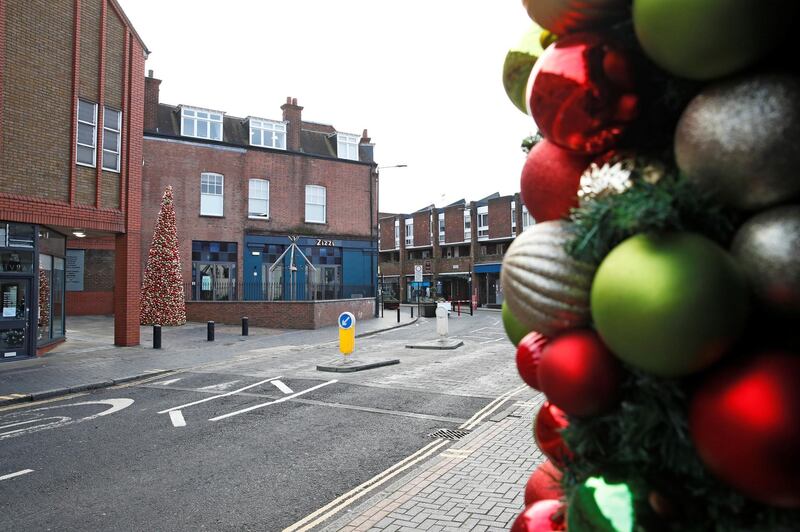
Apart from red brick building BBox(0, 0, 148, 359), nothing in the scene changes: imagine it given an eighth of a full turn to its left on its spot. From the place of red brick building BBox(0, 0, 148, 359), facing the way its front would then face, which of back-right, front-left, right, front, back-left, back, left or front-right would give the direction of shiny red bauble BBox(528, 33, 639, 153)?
right

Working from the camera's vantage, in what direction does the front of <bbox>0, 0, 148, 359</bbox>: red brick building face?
facing the viewer and to the right of the viewer

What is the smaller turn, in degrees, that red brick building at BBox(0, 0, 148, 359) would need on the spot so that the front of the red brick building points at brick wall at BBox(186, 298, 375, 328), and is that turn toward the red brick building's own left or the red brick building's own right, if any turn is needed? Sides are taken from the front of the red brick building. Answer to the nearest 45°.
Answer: approximately 90° to the red brick building's own left

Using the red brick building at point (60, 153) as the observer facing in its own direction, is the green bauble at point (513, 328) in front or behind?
in front

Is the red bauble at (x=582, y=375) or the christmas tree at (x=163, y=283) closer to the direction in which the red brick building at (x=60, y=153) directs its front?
the red bauble

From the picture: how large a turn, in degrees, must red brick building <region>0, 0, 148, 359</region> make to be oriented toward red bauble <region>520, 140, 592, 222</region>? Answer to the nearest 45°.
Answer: approximately 45° to its right

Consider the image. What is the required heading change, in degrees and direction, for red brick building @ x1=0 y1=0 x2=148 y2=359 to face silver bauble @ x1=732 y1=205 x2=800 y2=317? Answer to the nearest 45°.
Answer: approximately 45° to its right

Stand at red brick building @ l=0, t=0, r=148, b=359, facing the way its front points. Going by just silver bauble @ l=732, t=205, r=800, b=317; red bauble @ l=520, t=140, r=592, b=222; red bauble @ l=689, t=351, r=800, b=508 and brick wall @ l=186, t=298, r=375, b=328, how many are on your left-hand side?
1

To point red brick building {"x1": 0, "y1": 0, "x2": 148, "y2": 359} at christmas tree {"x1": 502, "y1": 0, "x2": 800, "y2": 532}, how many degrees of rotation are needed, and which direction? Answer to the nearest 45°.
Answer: approximately 45° to its right

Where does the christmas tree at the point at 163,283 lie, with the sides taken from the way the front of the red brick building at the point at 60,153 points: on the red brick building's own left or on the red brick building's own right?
on the red brick building's own left

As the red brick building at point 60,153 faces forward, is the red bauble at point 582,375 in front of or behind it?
in front

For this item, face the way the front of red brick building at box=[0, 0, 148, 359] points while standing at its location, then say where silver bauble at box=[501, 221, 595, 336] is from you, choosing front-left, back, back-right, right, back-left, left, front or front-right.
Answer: front-right
